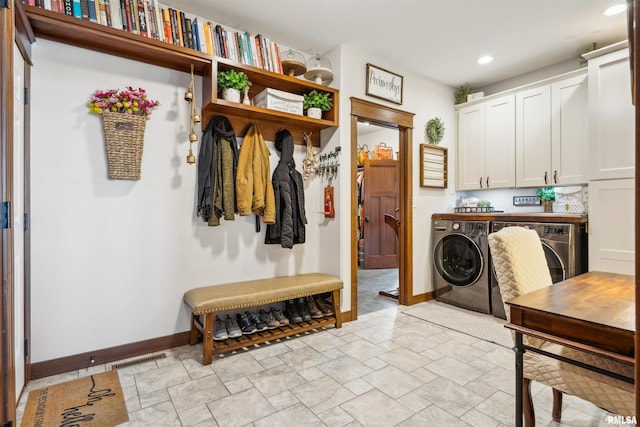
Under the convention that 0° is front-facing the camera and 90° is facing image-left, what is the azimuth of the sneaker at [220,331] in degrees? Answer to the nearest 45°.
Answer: approximately 315°

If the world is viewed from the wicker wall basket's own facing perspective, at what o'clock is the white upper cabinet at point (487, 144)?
The white upper cabinet is roughly at 9 o'clock from the wicker wall basket.

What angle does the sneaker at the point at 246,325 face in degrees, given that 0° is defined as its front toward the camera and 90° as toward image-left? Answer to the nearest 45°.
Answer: approximately 315°

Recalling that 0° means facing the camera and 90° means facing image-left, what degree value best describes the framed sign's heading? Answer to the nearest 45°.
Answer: approximately 315°

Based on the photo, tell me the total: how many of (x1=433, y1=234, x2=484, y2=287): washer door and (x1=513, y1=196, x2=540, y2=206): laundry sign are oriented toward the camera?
2

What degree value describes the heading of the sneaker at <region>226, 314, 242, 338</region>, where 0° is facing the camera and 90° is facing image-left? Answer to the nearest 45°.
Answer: approximately 315°
